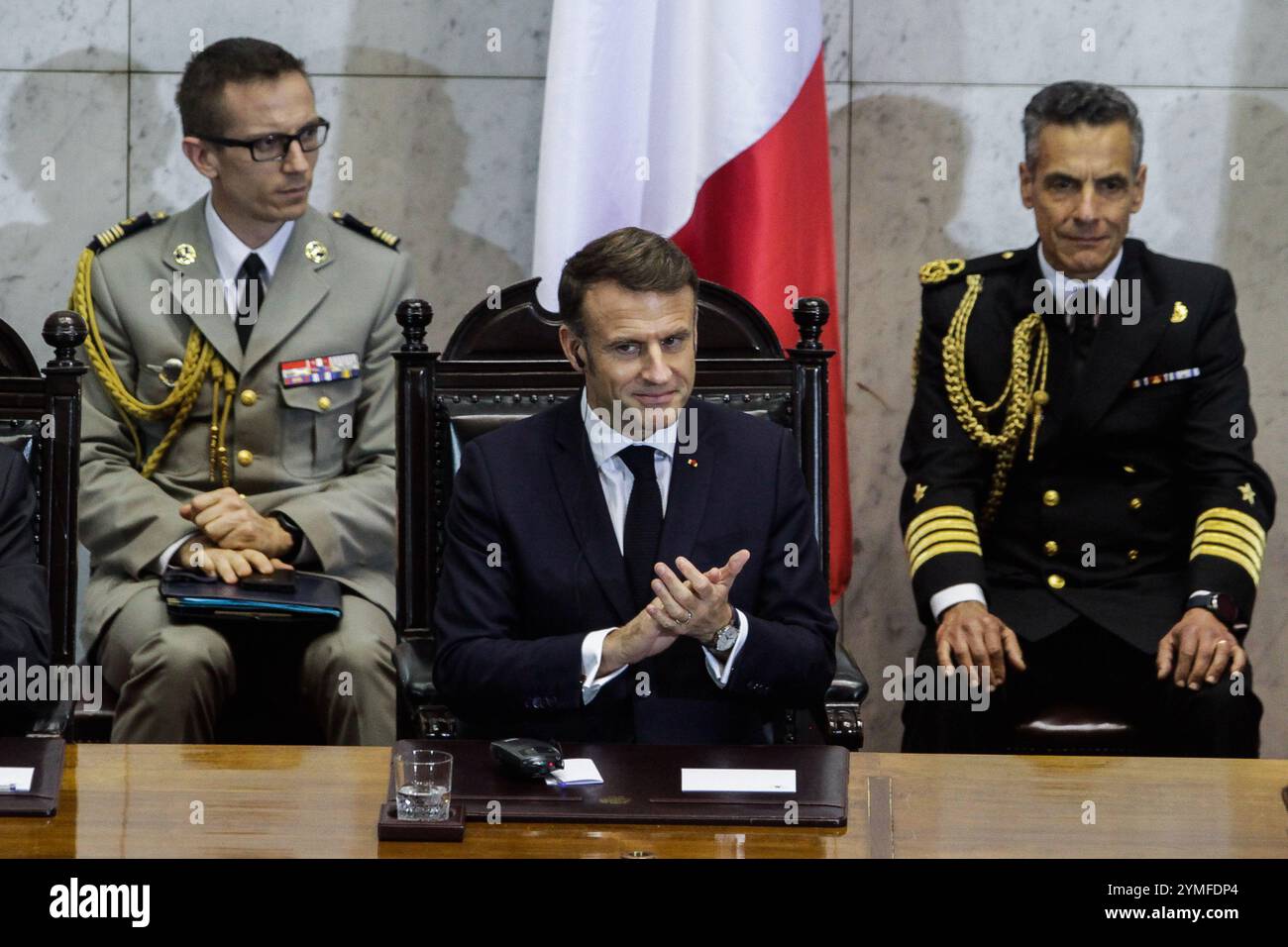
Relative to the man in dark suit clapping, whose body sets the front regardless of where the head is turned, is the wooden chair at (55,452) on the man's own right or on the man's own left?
on the man's own right

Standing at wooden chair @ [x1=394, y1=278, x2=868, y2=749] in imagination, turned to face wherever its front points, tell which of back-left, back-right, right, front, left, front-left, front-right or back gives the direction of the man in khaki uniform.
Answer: back-right

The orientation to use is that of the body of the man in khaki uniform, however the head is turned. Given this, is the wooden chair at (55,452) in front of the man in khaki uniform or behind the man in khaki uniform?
in front

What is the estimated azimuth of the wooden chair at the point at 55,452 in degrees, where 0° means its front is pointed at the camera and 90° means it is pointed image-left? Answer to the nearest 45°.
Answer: approximately 0°

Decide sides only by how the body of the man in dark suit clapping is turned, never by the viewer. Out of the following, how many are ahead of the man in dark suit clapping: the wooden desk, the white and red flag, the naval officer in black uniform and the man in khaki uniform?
1

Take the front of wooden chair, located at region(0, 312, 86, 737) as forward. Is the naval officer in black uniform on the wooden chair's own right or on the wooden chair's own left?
on the wooden chair's own left

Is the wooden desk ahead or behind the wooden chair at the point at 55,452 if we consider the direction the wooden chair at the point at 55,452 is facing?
ahead
